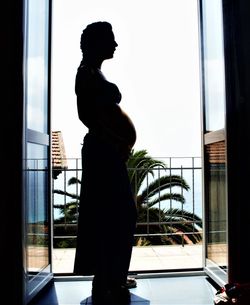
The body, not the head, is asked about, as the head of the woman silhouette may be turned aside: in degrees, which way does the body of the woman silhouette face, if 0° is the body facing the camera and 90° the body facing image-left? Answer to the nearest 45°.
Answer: approximately 270°

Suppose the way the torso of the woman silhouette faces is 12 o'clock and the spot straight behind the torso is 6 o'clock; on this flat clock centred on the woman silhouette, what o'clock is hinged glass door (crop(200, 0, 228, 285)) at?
The hinged glass door is roughly at 11 o'clock from the woman silhouette.

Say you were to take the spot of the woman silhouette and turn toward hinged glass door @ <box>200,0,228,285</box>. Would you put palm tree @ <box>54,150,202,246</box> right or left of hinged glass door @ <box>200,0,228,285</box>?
left

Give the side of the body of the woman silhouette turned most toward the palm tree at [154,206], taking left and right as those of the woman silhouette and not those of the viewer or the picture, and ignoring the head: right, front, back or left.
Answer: left
